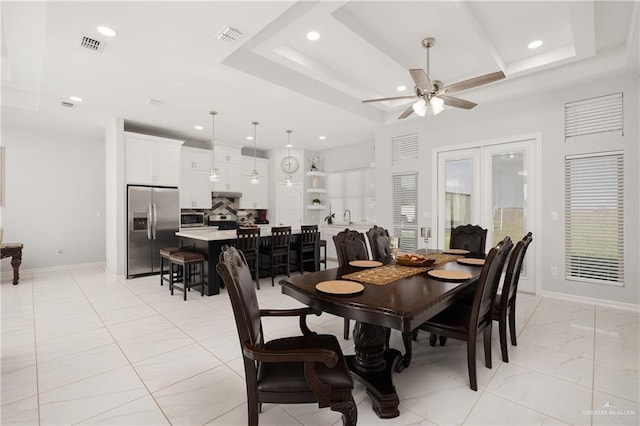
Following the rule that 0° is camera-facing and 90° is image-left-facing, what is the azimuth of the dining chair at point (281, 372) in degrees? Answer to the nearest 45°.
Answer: approximately 270°

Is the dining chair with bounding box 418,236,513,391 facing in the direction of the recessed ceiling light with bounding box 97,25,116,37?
no

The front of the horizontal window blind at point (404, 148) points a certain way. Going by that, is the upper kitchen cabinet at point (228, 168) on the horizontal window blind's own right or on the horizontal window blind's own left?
on the horizontal window blind's own right

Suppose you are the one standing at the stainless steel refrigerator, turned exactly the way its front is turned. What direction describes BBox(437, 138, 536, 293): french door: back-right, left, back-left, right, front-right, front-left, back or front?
front-left

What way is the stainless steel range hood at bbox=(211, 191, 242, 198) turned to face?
toward the camera

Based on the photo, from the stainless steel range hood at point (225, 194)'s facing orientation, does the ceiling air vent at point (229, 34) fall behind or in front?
in front

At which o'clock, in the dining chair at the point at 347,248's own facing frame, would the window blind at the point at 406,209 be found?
The window blind is roughly at 8 o'clock from the dining chair.

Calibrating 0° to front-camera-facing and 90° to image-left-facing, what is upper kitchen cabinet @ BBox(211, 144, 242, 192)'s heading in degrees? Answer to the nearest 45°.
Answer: approximately 0°

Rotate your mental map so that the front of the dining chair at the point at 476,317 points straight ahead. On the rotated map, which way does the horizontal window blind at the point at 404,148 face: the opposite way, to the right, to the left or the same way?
to the left

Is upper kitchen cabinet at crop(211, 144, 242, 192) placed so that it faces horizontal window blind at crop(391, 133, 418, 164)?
no

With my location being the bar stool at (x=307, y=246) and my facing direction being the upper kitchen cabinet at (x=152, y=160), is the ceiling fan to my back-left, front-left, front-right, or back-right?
back-left

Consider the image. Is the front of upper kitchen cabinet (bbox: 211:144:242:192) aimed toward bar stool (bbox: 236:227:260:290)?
yes

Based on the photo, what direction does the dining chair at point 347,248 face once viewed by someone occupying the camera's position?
facing the viewer and to the right of the viewer

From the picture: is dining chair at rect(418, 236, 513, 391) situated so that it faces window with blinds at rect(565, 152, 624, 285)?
no

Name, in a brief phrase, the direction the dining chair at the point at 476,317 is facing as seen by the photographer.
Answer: facing away from the viewer and to the left of the viewer

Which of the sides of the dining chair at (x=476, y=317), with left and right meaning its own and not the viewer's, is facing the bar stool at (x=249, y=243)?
front

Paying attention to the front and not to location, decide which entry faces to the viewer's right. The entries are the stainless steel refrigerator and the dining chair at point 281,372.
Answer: the dining chair

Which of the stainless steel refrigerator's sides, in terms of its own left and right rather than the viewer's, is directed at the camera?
front

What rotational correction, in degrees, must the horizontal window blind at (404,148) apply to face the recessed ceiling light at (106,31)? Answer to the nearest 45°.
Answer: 0° — it already faces it
